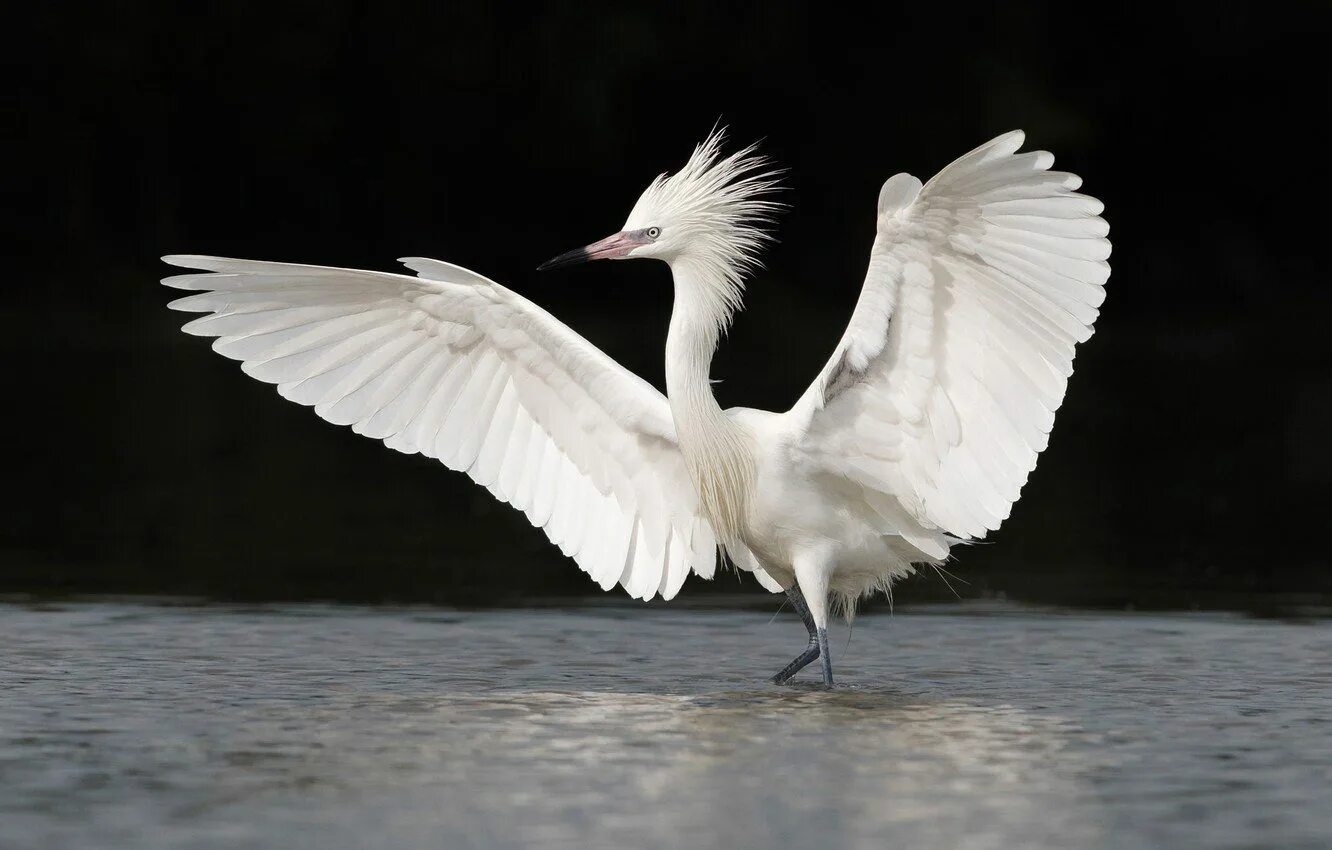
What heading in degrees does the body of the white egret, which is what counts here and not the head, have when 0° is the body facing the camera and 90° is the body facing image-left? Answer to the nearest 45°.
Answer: approximately 45°
